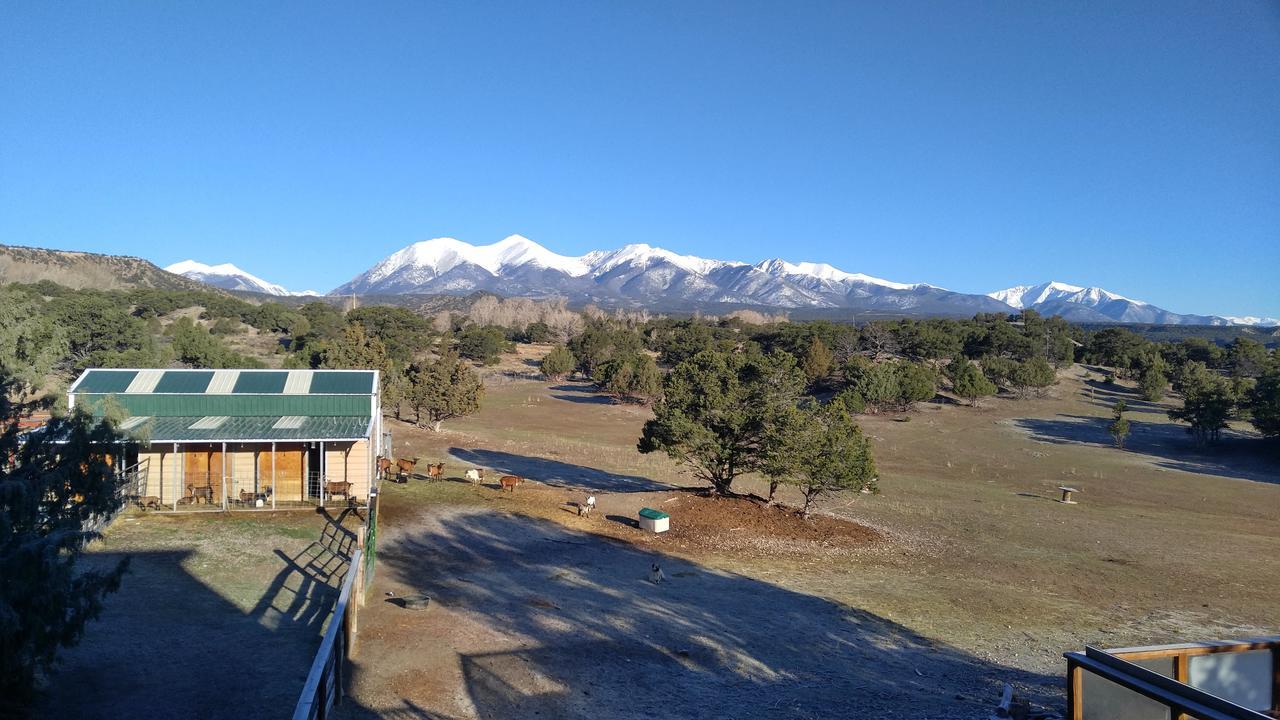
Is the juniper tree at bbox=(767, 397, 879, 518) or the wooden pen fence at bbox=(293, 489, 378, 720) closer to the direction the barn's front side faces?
the wooden pen fence

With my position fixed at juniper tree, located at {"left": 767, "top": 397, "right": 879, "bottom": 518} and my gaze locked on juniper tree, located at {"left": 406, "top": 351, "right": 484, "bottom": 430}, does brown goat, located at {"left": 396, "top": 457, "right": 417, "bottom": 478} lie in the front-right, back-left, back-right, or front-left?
front-left

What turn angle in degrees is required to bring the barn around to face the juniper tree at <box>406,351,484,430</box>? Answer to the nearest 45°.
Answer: approximately 135° to its left

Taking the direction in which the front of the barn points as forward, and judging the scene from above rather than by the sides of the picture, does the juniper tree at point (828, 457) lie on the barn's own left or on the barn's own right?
on the barn's own left

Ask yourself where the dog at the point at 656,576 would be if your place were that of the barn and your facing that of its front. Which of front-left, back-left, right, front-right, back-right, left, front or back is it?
front-left

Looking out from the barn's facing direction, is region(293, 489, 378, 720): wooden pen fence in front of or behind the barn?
in front

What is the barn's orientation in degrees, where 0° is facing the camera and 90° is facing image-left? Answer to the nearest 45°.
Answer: approximately 0°

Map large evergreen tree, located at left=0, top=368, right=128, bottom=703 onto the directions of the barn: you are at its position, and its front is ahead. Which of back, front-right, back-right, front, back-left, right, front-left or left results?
front

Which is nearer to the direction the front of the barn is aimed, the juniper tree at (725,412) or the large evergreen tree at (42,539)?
the large evergreen tree

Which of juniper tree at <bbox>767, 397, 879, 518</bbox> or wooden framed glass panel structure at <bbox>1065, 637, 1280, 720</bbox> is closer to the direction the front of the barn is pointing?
the wooden framed glass panel structure

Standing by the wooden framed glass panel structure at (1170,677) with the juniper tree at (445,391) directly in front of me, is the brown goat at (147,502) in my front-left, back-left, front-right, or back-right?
front-left

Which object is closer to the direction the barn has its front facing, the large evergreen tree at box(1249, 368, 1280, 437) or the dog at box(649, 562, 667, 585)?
the dog
